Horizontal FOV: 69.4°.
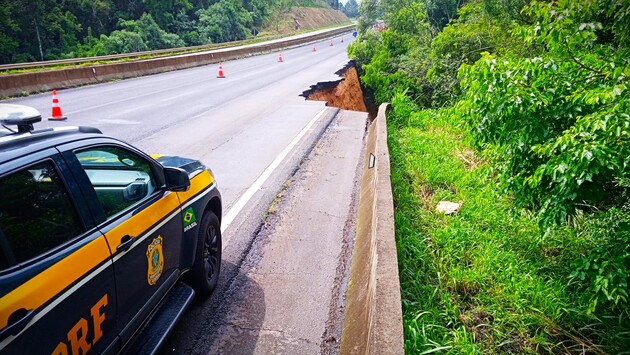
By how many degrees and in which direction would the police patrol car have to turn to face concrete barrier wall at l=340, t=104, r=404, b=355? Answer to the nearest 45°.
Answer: approximately 45° to its right

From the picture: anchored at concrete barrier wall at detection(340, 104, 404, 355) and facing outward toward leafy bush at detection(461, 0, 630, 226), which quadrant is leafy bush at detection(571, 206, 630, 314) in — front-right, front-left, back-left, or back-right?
front-right

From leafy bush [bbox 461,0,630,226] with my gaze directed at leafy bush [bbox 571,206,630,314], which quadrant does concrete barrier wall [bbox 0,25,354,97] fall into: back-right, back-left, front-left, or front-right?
back-right

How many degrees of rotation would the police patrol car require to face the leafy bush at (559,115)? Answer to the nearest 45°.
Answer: approximately 45° to its right

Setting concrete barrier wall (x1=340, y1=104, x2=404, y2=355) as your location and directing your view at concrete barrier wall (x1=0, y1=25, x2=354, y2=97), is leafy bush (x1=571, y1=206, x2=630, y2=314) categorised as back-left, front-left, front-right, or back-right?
back-right

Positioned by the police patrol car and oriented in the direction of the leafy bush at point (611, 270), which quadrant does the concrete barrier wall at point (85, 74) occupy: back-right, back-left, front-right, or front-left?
back-left

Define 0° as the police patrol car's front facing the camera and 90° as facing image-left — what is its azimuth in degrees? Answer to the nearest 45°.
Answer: approximately 225°

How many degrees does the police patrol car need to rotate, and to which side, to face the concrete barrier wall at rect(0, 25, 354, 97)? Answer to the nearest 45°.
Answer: approximately 45° to its left

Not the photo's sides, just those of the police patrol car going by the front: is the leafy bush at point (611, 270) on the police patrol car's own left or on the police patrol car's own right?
on the police patrol car's own right
